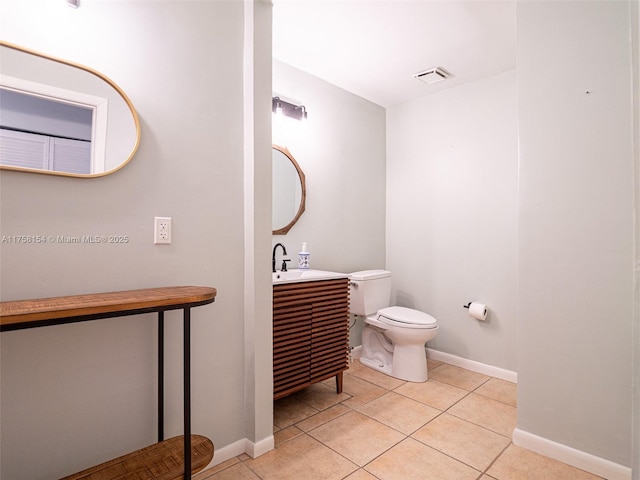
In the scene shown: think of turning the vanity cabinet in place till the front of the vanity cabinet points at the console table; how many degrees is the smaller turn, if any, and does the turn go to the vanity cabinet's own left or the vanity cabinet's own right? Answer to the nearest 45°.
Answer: approximately 90° to the vanity cabinet's own right

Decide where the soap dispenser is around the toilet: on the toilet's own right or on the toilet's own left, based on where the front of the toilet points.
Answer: on the toilet's own right

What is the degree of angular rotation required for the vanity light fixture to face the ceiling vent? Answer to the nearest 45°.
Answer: approximately 45° to its left

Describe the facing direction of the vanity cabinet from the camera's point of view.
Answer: facing the viewer and to the right of the viewer

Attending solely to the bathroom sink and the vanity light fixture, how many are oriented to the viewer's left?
0

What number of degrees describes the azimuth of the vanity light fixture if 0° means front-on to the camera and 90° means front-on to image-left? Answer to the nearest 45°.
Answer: approximately 315°

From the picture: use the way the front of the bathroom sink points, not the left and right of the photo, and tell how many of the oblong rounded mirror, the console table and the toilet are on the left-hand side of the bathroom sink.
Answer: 1

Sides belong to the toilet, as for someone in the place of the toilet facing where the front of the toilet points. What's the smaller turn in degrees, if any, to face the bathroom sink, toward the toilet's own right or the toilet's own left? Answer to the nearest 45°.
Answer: approximately 90° to the toilet's own right

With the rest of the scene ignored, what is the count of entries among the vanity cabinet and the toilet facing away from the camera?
0
